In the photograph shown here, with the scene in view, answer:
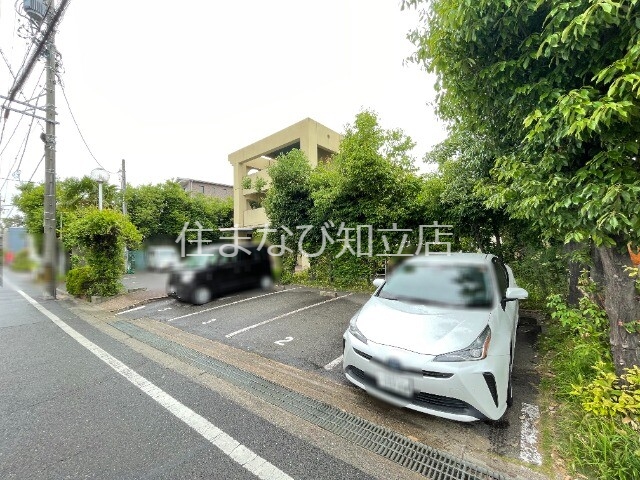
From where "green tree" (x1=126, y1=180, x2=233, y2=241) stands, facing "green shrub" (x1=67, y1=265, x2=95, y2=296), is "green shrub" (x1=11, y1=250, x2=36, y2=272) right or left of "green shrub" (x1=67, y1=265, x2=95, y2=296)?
right

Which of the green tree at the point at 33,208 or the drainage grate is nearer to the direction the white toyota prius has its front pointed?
the drainage grate

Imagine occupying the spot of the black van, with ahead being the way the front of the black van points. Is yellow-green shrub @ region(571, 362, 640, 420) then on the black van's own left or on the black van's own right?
on the black van's own left

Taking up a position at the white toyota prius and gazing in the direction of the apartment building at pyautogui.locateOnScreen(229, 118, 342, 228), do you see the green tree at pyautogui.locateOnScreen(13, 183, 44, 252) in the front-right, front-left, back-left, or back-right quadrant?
front-left

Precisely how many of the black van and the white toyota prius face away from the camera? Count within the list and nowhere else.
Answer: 0

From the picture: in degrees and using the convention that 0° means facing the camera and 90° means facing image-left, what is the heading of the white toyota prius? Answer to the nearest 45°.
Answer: approximately 45°

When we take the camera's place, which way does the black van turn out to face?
facing the viewer and to the left of the viewer

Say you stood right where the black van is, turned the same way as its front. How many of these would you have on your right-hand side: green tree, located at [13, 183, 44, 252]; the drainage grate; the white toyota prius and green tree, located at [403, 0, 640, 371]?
1

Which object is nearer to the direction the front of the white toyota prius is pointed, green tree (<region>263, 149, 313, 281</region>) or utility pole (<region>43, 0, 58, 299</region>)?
the utility pole

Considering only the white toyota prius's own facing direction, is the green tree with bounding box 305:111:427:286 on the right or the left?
on its right
